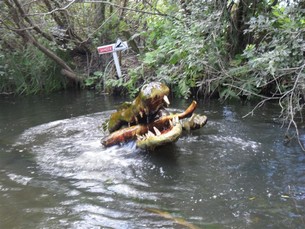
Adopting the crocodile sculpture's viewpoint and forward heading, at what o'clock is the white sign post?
The white sign post is roughly at 7 o'clock from the crocodile sculpture.
